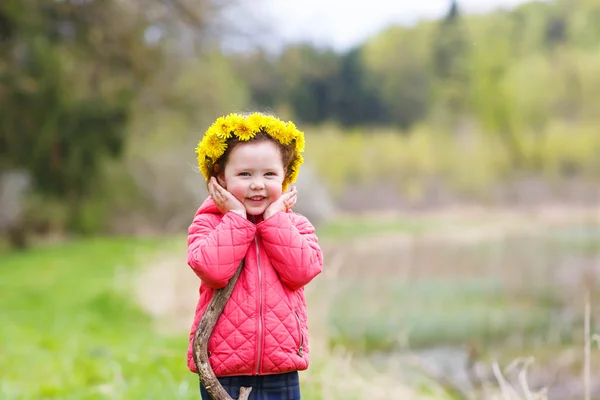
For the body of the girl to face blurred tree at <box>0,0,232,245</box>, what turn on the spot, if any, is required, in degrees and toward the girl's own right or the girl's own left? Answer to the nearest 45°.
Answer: approximately 180°

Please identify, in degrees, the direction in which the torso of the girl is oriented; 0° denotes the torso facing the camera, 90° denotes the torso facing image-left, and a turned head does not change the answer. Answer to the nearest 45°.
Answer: approximately 0°

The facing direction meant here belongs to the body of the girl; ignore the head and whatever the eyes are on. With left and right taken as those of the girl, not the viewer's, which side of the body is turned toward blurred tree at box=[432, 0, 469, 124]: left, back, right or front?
back

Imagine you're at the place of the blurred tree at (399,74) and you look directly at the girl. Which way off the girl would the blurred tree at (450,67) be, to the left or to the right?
left

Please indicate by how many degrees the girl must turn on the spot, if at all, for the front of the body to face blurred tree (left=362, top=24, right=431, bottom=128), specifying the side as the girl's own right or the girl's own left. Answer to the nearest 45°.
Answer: approximately 180°
